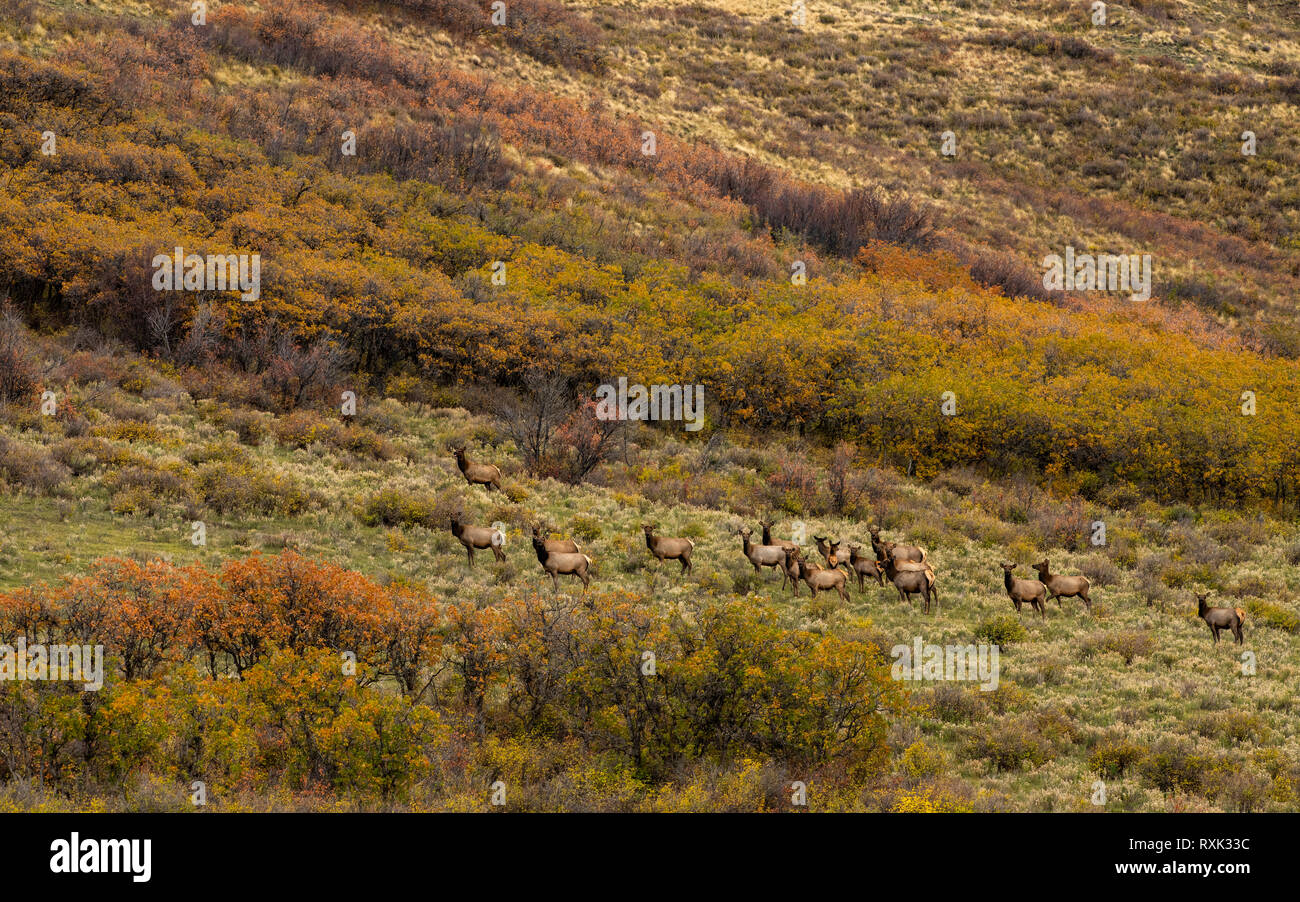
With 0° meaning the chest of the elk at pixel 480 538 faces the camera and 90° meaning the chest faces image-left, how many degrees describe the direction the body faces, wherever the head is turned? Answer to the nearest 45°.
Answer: approximately 90°

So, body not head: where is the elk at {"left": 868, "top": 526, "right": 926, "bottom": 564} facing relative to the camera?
to the viewer's left

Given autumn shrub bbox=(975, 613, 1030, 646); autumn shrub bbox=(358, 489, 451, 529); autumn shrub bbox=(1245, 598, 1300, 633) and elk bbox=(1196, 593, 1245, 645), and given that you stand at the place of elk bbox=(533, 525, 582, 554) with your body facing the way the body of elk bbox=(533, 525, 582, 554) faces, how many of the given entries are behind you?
3

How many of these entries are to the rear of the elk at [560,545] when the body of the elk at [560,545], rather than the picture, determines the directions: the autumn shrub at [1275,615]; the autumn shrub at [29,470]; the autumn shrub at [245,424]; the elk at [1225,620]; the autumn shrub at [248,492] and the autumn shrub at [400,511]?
2

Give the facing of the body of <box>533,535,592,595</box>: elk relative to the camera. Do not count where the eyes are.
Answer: to the viewer's left

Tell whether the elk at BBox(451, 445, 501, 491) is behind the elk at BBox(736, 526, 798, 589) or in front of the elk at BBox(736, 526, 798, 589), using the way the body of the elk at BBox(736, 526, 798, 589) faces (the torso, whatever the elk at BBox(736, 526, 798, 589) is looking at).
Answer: in front

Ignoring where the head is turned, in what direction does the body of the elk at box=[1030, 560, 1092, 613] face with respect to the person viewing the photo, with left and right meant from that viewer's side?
facing to the left of the viewer

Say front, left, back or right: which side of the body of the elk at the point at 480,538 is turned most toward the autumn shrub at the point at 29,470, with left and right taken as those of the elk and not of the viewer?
front

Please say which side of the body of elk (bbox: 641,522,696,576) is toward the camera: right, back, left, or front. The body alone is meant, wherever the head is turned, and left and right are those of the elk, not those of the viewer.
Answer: left

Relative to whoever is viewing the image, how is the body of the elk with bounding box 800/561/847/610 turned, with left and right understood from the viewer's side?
facing to the left of the viewer

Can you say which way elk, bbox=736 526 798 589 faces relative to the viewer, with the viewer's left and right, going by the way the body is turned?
facing to the left of the viewer
